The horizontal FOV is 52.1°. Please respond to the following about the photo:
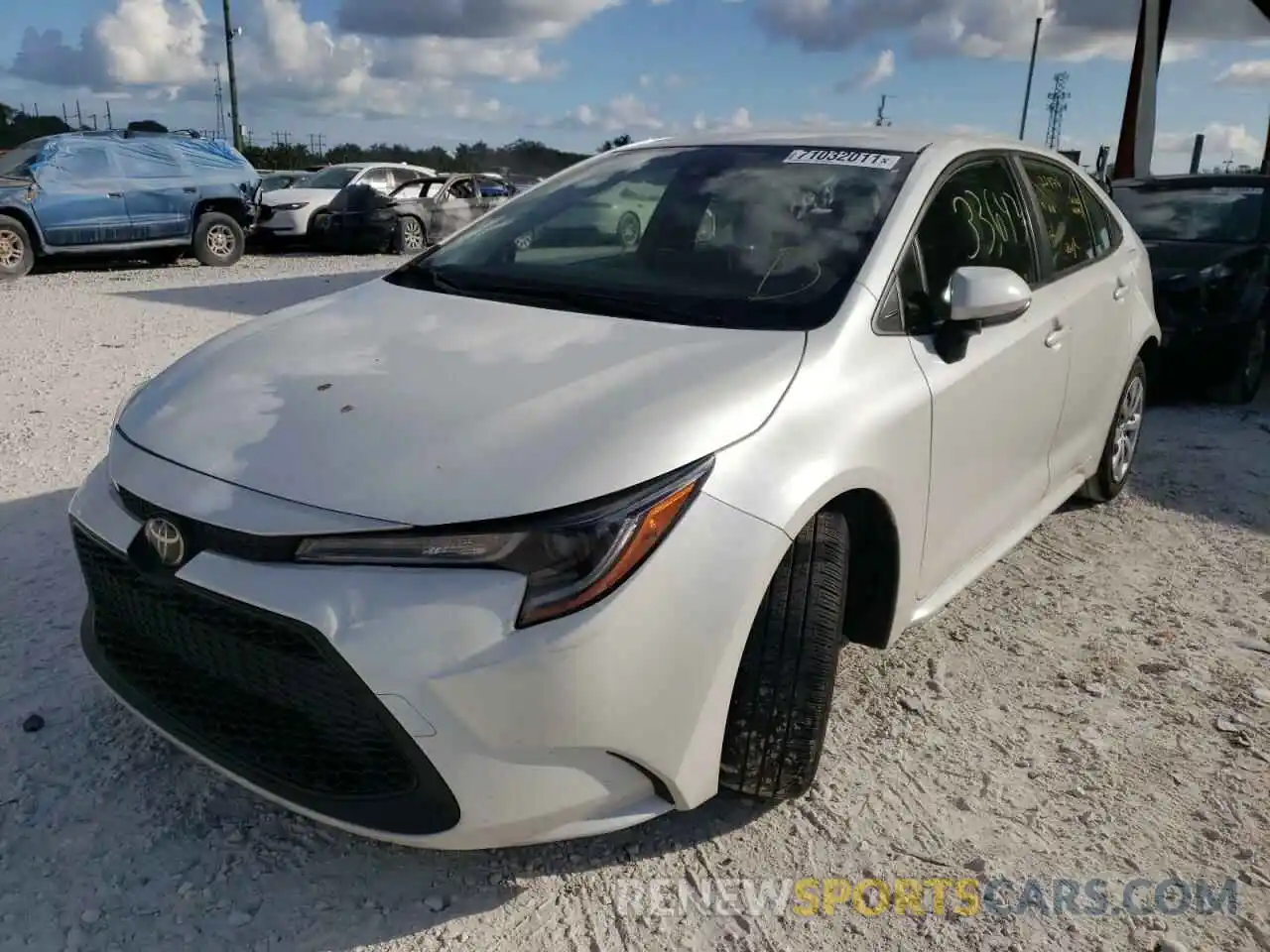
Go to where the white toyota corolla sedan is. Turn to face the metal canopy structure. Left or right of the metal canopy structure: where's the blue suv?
left

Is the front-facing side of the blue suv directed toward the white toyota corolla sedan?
no

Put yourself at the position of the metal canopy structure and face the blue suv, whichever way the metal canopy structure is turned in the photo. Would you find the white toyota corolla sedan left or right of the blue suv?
left

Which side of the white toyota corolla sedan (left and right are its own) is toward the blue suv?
right

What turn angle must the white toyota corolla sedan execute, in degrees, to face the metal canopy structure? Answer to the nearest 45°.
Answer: approximately 180°
